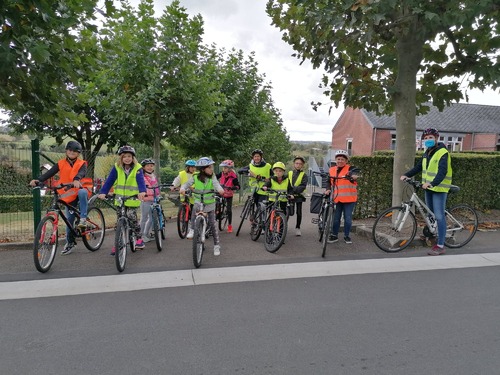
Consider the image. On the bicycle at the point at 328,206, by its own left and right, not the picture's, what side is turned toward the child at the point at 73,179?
right

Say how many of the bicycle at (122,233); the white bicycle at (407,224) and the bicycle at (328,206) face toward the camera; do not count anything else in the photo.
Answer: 2

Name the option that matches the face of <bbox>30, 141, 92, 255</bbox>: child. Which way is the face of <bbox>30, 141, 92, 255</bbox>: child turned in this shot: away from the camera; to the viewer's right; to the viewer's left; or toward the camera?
toward the camera

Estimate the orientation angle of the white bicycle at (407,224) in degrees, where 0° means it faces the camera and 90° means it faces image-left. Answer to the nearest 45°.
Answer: approximately 90°

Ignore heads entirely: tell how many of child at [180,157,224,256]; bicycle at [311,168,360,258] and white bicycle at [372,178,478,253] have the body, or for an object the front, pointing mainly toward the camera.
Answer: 2

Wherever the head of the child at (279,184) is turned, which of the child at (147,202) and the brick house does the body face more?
the child

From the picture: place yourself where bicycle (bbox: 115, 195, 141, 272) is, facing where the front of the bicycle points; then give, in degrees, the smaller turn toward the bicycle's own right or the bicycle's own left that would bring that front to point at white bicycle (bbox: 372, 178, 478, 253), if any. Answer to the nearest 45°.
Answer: approximately 90° to the bicycle's own left

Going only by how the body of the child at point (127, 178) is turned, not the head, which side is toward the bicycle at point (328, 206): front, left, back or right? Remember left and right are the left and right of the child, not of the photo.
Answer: left

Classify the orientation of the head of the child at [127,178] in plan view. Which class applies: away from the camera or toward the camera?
toward the camera

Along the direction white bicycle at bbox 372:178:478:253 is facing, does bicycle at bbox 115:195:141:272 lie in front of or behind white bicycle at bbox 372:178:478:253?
in front

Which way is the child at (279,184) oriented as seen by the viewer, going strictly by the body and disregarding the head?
toward the camera

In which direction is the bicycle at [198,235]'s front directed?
toward the camera

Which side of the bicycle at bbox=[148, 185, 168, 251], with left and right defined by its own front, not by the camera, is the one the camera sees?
front
